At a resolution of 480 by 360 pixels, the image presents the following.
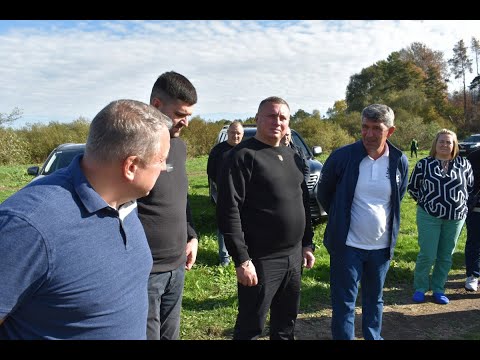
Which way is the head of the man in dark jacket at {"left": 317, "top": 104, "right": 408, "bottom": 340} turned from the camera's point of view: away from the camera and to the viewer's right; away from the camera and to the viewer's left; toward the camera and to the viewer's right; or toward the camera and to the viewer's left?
toward the camera and to the viewer's left

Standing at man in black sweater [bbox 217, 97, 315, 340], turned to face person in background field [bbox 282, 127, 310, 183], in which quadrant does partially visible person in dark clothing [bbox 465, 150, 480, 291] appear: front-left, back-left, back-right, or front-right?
front-right

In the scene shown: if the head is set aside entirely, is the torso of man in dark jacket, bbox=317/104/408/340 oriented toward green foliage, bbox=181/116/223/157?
no

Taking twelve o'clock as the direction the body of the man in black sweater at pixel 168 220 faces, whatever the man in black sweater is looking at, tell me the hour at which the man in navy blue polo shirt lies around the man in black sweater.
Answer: The man in navy blue polo shirt is roughly at 2 o'clock from the man in black sweater.

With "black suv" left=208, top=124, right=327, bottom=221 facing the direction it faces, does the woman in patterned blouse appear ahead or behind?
ahead

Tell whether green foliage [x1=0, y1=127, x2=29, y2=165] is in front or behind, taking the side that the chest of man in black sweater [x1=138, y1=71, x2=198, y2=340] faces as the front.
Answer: behind

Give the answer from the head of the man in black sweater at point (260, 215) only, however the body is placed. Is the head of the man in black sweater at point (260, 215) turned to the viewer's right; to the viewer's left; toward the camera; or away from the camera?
toward the camera

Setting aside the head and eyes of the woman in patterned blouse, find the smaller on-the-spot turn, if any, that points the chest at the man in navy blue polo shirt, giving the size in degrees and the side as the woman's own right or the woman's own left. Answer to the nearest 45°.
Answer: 0° — they already face them

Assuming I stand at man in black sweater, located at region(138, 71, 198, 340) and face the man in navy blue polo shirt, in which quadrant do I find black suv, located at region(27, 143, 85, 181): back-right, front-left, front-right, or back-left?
back-right

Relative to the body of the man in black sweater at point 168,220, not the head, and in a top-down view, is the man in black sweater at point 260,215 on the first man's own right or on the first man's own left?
on the first man's own left

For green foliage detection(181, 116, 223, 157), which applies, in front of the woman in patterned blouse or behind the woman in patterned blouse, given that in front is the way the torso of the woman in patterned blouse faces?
behind

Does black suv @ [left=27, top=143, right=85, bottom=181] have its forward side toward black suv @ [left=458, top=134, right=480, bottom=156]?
no

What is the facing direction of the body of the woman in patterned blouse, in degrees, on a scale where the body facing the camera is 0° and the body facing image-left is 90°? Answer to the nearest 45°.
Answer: approximately 0°

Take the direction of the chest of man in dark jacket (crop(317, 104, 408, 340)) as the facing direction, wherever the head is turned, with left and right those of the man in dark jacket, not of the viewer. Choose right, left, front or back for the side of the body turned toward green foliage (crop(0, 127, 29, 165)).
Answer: back

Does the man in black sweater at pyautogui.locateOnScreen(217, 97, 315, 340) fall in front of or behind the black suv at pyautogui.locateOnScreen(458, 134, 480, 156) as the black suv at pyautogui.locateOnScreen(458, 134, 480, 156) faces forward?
in front

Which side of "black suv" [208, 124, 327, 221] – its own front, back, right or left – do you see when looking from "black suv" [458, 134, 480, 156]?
left
